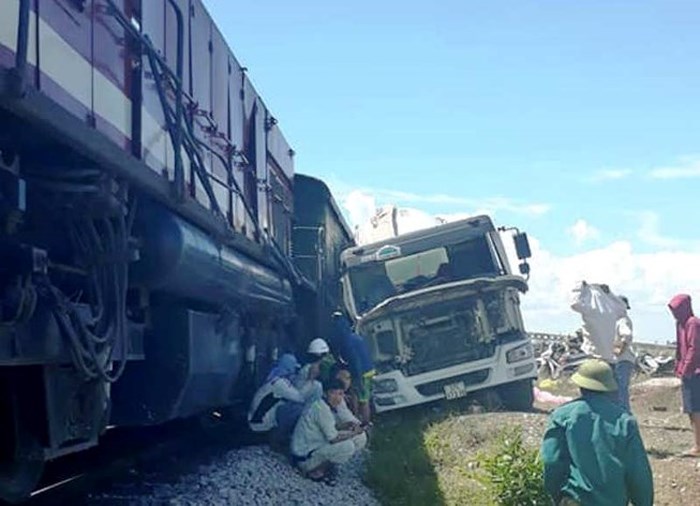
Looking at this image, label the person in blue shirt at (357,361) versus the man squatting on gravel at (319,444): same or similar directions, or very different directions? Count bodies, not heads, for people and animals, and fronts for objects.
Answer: very different directions

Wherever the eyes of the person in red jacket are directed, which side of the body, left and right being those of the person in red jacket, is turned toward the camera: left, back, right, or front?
left

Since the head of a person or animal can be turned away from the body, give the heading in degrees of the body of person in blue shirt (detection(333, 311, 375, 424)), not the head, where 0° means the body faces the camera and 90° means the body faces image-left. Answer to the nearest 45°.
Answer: approximately 90°

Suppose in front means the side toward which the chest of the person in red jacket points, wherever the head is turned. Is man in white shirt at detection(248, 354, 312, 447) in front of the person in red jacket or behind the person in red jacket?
in front

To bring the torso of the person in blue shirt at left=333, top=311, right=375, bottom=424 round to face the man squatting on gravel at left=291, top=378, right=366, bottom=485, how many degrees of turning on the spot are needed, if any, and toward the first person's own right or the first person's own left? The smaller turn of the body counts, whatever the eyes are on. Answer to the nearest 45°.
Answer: approximately 90° to the first person's own left

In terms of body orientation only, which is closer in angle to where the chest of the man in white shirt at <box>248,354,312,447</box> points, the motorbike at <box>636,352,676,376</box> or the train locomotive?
the motorbike

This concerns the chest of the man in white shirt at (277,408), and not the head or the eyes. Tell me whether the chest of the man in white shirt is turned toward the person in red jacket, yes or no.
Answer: yes
